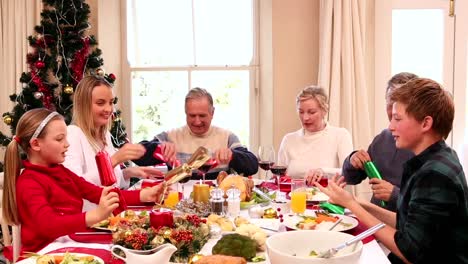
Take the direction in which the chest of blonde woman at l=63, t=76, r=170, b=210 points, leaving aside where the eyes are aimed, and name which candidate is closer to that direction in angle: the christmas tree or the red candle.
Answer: the red candle

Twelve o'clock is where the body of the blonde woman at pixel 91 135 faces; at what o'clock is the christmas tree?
The christmas tree is roughly at 7 o'clock from the blonde woman.

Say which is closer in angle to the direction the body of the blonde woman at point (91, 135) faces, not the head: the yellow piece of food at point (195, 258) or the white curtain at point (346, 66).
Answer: the yellow piece of food

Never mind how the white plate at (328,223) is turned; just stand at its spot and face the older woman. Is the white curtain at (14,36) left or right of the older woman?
left

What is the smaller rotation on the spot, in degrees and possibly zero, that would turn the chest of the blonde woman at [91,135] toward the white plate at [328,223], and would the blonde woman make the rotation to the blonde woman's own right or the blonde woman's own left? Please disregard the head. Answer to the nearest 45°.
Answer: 0° — they already face it

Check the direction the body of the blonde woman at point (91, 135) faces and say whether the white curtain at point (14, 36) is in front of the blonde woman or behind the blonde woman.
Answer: behind

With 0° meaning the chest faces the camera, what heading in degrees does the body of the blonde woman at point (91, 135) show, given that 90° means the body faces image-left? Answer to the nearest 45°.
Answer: approximately 315°

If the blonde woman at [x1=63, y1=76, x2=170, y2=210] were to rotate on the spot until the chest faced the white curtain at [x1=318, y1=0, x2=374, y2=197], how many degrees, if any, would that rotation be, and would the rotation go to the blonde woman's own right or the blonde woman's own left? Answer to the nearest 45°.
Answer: approximately 90° to the blonde woman's own left

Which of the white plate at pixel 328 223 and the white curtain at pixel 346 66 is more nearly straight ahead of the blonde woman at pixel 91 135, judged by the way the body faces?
the white plate

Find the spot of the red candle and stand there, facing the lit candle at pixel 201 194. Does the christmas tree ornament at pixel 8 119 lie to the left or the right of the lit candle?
left

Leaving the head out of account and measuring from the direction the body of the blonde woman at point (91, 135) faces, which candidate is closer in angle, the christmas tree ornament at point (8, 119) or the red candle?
the red candle

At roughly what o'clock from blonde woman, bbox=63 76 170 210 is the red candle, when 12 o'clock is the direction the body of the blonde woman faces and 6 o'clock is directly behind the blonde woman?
The red candle is roughly at 1 o'clock from the blonde woman.
